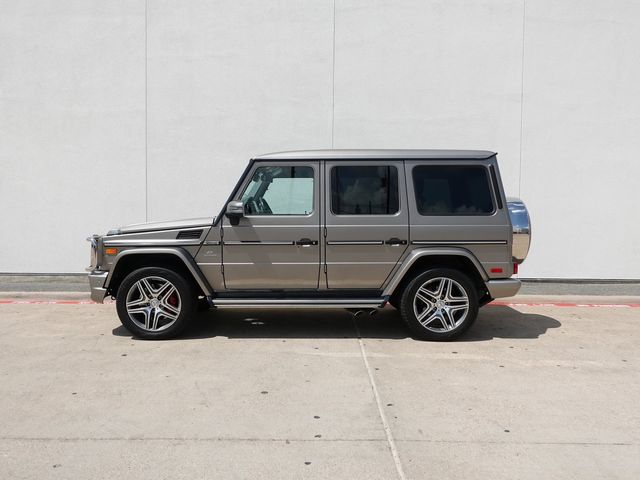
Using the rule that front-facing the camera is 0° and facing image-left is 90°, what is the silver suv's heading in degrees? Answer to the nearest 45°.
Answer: approximately 90°
